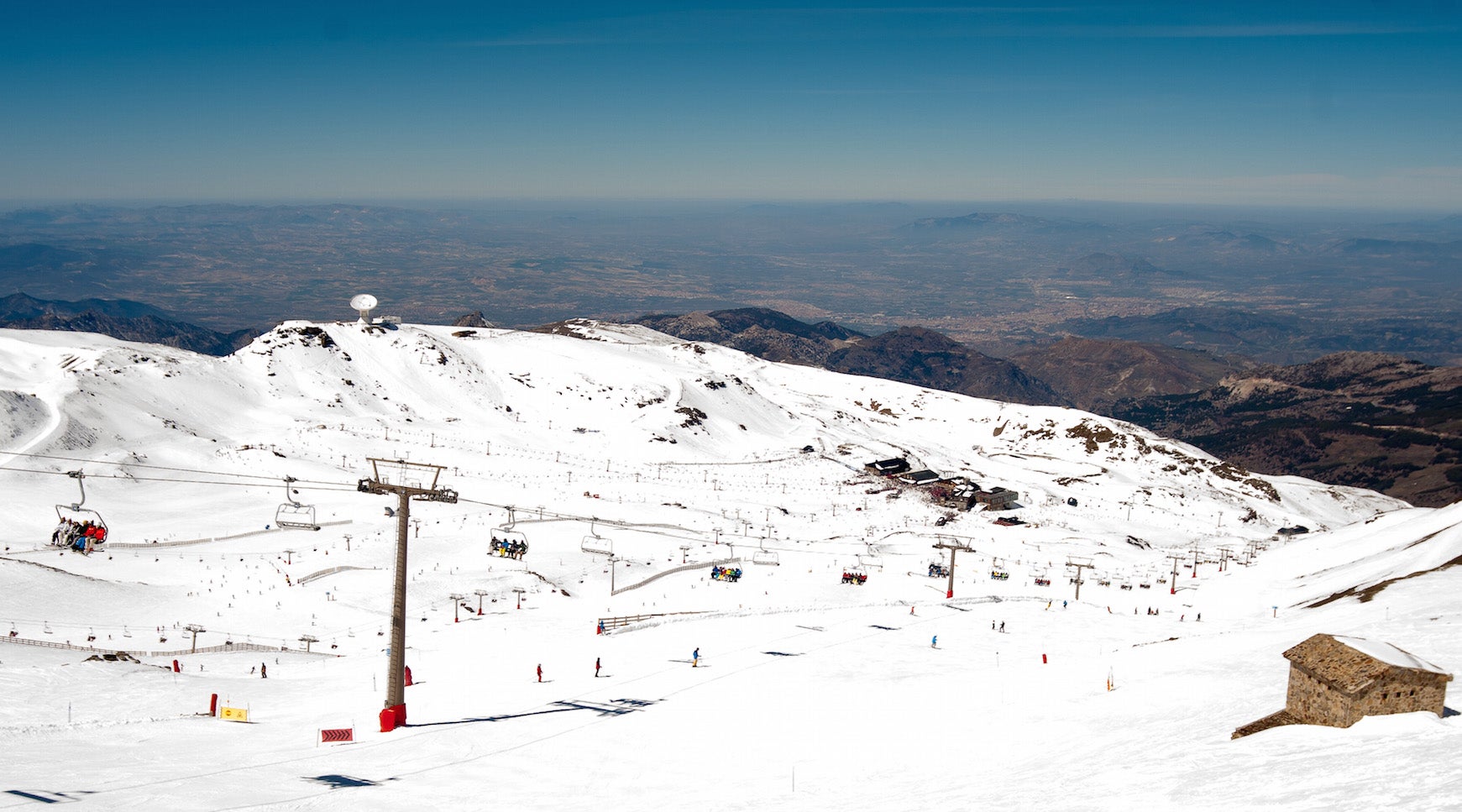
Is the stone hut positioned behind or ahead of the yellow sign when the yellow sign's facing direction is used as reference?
ahead

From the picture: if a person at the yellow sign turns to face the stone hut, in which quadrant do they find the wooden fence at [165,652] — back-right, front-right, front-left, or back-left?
back-left

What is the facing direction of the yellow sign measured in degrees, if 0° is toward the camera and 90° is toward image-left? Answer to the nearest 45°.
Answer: approximately 0°

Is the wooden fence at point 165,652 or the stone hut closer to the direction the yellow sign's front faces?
the stone hut

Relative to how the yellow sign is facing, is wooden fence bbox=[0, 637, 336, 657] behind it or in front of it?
behind
